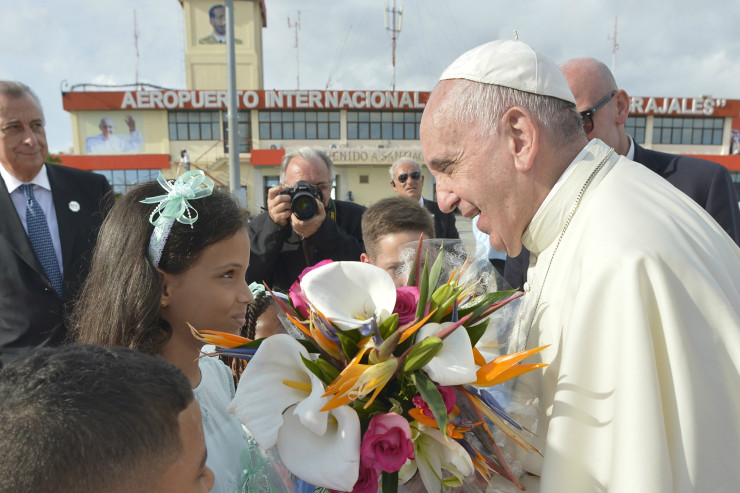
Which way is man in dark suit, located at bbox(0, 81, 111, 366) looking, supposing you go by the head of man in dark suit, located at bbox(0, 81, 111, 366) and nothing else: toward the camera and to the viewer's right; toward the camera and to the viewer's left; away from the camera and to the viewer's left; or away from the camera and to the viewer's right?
toward the camera and to the viewer's right

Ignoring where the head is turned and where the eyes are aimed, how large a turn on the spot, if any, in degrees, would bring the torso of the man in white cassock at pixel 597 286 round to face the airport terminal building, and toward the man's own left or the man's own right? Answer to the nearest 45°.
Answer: approximately 45° to the man's own right

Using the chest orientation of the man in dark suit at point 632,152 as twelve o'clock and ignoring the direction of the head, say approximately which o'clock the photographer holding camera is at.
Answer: The photographer holding camera is roughly at 1 o'clock from the man in dark suit.

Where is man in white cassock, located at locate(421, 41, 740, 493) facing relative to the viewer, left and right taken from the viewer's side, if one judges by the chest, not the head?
facing to the left of the viewer

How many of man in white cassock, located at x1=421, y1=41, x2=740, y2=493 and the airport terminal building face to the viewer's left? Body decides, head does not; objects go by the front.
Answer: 1

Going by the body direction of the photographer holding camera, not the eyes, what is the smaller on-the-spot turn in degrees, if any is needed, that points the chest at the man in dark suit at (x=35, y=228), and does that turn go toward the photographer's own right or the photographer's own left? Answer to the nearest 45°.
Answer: approximately 90° to the photographer's own right

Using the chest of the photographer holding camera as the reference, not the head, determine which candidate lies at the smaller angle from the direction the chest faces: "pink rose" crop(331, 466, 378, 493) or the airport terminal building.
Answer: the pink rose

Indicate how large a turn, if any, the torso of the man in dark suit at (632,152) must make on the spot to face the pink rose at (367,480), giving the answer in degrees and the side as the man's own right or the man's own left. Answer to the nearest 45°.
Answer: approximately 45° to the man's own left

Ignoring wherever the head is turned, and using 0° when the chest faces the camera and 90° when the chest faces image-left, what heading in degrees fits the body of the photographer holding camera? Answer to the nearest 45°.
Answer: approximately 0°

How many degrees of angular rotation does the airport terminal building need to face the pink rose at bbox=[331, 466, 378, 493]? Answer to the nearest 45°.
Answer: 0° — it already faces it

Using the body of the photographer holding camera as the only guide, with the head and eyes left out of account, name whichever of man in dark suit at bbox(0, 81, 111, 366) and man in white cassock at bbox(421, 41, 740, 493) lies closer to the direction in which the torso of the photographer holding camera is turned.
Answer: the man in white cassock

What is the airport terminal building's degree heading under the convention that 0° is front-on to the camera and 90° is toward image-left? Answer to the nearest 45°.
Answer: approximately 0°

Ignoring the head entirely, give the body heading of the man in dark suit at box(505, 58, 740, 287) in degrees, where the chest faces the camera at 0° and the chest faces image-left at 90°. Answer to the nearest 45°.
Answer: approximately 45°
